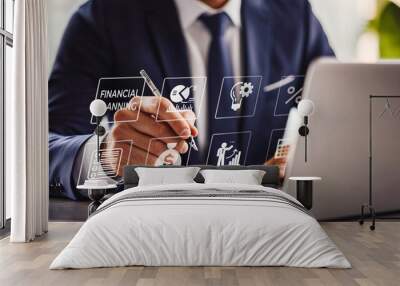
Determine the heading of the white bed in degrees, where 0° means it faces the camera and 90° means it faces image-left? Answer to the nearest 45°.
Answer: approximately 0°
